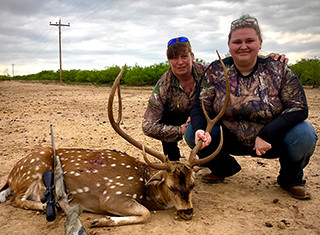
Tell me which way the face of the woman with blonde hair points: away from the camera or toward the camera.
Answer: toward the camera

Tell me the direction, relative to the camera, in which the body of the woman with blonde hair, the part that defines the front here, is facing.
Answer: toward the camera

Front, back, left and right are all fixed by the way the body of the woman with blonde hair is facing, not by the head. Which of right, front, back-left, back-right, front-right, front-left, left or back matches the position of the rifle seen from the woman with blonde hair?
front-right
